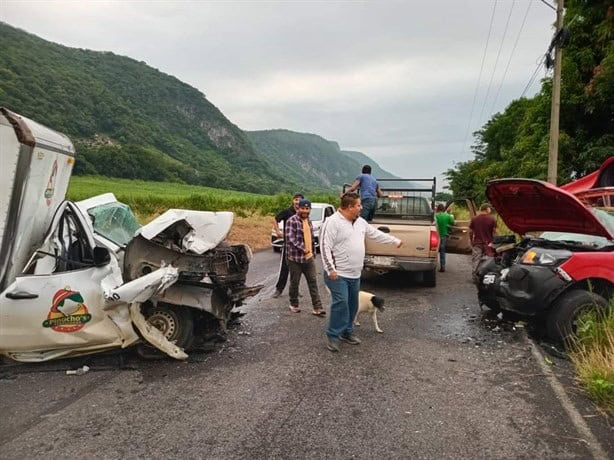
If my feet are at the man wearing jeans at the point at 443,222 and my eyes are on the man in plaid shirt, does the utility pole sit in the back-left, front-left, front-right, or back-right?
back-left

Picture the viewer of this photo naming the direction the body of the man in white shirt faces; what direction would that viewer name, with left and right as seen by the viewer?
facing the viewer and to the right of the viewer

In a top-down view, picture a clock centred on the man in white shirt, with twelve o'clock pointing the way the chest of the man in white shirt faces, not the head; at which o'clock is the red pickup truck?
The red pickup truck is roughly at 10 o'clock from the man in white shirt.

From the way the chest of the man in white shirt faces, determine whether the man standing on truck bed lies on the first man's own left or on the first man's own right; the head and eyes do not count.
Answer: on the first man's own left

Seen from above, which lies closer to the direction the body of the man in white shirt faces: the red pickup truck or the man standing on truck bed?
the red pickup truck

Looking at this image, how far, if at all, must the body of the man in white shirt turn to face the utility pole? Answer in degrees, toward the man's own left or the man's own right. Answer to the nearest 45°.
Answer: approximately 90° to the man's own left
